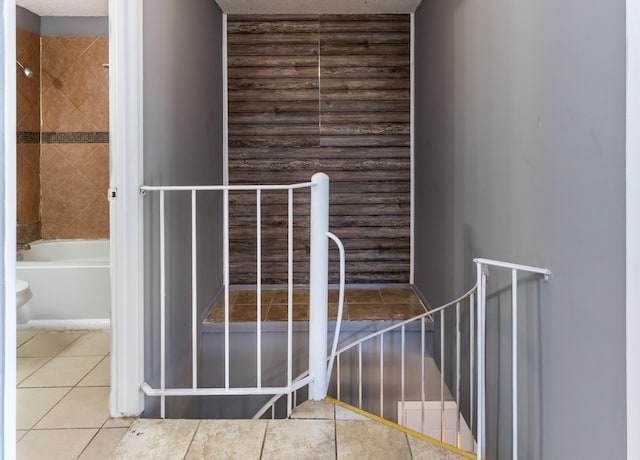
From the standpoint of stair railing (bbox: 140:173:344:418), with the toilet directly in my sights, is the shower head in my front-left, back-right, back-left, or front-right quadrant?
front-right

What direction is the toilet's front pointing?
to the viewer's right

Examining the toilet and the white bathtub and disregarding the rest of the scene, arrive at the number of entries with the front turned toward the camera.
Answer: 1

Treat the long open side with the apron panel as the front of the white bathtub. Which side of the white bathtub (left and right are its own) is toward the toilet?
front

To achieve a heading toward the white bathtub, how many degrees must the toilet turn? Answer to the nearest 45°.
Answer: approximately 90° to its left

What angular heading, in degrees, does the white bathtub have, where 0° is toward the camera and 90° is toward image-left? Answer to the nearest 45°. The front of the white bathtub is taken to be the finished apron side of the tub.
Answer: approximately 0°

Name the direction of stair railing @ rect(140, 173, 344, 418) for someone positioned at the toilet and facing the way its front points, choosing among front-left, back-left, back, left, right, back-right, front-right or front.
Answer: front-right

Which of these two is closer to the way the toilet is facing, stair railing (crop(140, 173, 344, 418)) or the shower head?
the stair railing

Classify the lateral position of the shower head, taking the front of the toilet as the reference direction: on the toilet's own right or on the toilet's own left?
on the toilet's own left
